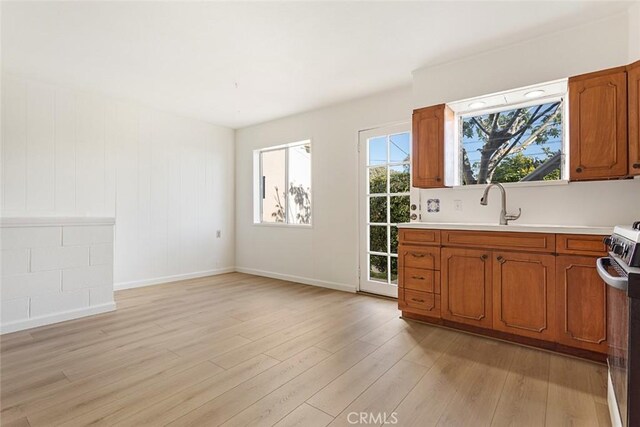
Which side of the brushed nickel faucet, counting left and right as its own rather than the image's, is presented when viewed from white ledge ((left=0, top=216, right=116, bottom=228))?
front

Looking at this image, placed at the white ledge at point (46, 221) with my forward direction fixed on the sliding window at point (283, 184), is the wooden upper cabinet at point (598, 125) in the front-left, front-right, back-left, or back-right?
front-right

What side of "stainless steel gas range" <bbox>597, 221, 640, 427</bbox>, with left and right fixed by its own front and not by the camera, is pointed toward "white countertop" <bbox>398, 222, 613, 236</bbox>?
right

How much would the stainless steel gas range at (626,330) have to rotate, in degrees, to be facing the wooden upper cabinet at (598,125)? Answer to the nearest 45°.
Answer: approximately 90° to its right

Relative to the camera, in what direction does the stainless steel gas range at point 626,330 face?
facing to the left of the viewer

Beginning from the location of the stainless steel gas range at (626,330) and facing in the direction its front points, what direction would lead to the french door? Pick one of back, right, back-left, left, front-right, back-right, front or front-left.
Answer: front-right

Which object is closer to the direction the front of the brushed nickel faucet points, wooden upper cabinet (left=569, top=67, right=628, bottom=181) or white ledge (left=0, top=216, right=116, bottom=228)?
the white ledge

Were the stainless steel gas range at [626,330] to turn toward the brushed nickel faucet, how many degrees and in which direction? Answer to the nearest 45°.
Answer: approximately 45° to its right

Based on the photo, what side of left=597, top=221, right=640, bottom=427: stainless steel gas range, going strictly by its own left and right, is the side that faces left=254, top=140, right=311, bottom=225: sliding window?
front

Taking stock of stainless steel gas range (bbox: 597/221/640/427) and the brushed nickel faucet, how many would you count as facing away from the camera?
0
